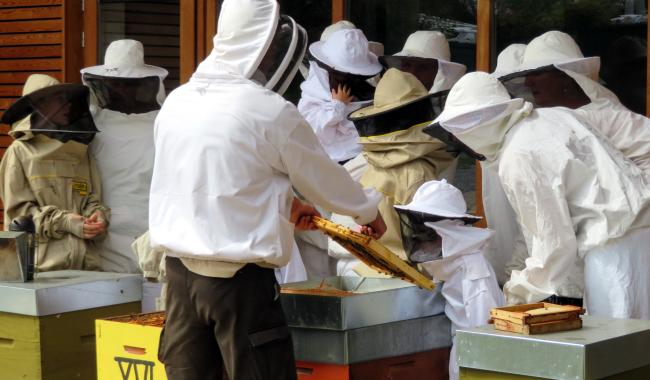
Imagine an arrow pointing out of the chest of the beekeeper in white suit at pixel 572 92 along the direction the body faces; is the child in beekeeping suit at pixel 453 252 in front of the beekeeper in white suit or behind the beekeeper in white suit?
in front

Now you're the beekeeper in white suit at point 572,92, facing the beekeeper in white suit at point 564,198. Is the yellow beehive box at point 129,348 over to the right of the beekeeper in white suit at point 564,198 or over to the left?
right

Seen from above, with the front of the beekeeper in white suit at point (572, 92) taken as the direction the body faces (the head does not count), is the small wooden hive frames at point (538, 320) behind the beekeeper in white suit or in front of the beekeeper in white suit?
in front

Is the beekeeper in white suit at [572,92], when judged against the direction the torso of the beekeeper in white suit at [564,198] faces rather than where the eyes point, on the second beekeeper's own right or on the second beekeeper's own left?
on the second beekeeper's own right

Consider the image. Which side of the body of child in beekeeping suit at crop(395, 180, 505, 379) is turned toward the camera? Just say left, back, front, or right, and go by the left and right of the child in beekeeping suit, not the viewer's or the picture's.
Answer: left

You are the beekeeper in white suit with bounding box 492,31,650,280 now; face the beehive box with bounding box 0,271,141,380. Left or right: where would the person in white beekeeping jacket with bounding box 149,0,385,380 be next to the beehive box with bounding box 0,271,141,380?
left

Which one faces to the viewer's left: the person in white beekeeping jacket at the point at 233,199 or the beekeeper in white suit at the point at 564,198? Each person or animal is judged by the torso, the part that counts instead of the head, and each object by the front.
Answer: the beekeeper in white suit at the point at 564,198

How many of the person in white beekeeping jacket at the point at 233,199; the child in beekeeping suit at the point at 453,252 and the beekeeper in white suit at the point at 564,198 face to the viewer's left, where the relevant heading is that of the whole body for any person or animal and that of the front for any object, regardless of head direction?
2

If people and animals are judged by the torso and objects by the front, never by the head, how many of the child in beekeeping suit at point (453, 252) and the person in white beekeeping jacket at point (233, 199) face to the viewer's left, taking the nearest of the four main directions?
1

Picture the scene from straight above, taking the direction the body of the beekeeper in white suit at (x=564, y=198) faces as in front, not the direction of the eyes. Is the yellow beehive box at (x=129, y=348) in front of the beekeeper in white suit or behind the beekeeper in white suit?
in front

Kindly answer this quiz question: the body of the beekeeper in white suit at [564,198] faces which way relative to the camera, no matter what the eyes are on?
to the viewer's left

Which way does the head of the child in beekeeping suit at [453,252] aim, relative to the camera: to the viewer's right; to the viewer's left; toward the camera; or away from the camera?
to the viewer's left
